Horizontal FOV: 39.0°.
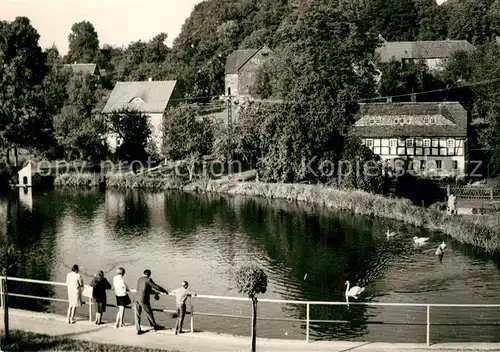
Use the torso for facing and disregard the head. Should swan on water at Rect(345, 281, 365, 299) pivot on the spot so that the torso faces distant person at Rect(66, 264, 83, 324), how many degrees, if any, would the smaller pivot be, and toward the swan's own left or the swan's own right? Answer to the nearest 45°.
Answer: approximately 45° to the swan's own left

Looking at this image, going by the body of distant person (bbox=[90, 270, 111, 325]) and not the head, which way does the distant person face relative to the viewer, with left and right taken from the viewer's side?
facing away from the viewer

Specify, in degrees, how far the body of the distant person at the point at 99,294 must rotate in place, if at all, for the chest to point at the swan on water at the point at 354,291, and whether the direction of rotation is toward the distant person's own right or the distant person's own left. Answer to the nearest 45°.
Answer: approximately 45° to the distant person's own right

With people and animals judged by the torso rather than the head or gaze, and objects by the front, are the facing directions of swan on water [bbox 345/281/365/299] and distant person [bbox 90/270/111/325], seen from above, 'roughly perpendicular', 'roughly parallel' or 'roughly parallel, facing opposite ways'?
roughly perpendicular

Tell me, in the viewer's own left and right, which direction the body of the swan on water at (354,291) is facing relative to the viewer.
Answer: facing to the left of the viewer

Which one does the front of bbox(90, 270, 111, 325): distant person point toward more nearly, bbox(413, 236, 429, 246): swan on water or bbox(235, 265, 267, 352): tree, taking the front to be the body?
the swan on water

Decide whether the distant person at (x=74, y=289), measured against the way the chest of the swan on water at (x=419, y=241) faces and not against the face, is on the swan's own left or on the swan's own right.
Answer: on the swan's own left

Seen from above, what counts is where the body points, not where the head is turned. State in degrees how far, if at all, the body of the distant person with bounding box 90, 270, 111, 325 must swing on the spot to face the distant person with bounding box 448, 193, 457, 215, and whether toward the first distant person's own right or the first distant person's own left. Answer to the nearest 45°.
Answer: approximately 45° to the first distant person's own right

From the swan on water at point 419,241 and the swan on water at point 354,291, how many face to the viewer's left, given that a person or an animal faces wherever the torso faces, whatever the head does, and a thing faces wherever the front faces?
2

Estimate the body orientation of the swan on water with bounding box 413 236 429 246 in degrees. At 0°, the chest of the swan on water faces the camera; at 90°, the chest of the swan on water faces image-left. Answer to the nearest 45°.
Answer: approximately 90°
